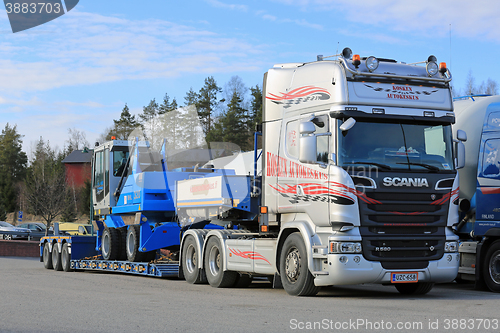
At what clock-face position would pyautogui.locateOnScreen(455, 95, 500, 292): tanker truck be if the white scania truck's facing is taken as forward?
The tanker truck is roughly at 9 o'clock from the white scania truck.

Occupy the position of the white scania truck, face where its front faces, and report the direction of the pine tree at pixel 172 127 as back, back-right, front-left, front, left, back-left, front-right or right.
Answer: back

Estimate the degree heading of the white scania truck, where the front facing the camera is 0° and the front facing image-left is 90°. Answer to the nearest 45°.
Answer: approximately 315°
